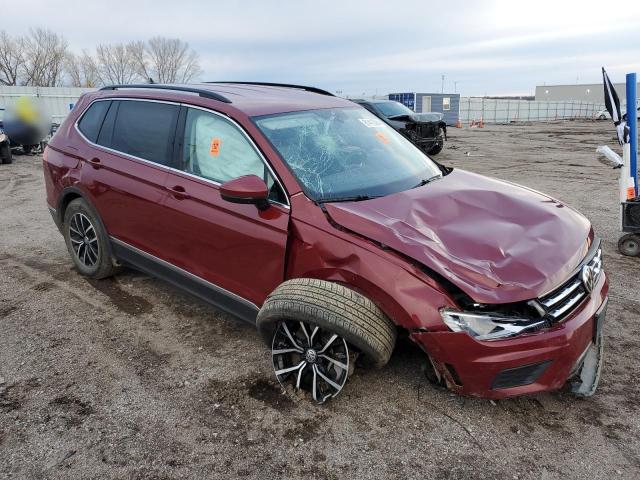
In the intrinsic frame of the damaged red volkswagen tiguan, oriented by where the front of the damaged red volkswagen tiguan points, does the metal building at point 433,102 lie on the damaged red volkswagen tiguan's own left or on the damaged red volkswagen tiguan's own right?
on the damaged red volkswagen tiguan's own left

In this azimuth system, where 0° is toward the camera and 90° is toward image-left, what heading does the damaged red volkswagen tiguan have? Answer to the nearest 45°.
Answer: approximately 315°

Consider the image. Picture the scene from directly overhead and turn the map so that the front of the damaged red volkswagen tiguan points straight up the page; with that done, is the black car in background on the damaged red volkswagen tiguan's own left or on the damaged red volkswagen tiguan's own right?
on the damaged red volkswagen tiguan's own left

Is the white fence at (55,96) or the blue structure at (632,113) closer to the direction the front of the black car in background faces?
the blue structure

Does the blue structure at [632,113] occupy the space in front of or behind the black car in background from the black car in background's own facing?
in front

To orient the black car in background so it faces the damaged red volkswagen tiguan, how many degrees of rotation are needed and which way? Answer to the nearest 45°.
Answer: approximately 45° to its right

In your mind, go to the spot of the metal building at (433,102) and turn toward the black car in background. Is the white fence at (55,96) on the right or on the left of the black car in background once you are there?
right

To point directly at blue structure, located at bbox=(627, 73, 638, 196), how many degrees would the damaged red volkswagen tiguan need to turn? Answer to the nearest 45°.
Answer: approximately 90° to its left

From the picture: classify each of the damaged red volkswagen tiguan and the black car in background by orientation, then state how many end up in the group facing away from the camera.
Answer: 0

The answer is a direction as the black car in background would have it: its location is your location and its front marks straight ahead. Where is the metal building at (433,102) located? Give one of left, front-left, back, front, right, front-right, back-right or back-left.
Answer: back-left
